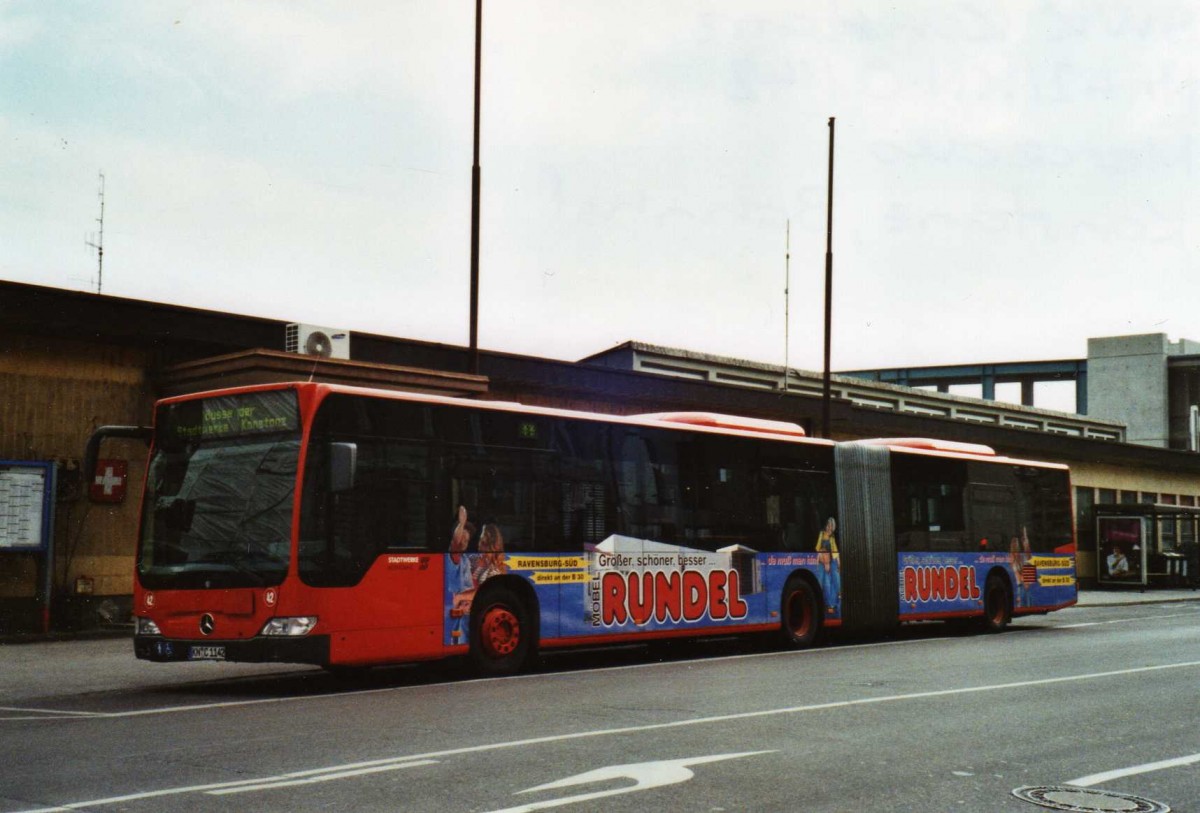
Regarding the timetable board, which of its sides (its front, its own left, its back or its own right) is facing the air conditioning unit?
left

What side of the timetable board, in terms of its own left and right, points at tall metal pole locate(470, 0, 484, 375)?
left

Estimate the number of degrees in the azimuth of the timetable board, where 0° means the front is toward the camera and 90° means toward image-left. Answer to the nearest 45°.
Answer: approximately 0°

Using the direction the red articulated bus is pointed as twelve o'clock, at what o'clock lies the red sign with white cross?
The red sign with white cross is roughly at 1 o'clock from the red articulated bus.

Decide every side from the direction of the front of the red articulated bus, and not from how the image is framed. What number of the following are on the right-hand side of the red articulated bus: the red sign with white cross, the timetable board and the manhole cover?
2

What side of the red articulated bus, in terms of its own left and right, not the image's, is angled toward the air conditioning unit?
right

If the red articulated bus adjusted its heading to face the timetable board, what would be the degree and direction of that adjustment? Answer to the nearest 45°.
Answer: approximately 90° to its right

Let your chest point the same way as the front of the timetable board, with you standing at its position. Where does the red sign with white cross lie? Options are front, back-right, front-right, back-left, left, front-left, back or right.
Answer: back-left

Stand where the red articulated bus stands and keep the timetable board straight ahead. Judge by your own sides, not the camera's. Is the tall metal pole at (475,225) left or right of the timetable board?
right
